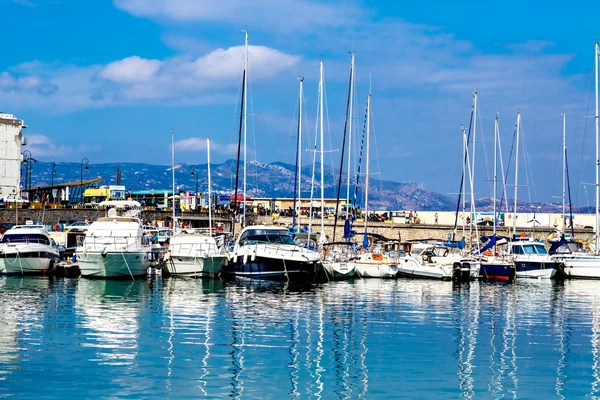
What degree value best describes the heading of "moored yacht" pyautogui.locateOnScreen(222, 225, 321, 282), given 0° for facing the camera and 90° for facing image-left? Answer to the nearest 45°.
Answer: approximately 315°

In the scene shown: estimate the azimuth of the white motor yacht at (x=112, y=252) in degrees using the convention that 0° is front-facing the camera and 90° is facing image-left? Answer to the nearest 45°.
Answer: approximately 0°
